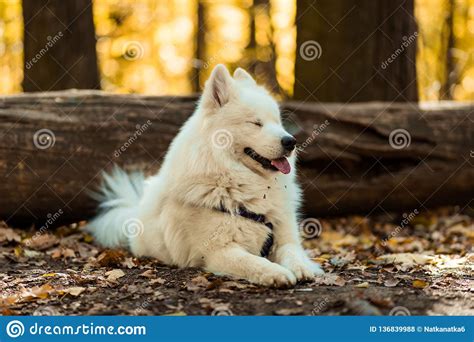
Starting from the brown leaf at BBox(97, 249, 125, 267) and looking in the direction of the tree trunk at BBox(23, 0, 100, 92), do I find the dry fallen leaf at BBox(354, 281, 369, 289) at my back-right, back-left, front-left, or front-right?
back-right

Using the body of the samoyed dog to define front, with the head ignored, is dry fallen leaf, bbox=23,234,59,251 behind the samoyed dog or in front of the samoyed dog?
behind

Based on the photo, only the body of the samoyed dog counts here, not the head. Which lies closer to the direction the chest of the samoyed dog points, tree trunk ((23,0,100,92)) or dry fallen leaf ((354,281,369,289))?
the dry fallen leaf

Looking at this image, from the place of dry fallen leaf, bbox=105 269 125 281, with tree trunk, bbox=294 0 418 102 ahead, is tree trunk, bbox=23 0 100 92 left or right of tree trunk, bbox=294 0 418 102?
left

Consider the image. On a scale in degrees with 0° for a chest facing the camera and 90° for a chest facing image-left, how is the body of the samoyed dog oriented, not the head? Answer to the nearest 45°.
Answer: approximately 315°

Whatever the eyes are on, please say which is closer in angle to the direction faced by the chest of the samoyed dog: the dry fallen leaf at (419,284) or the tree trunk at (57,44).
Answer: the dry fallen leaf

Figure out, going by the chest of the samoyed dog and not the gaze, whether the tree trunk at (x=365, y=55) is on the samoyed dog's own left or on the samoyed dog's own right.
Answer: on the samoyed dog's own left

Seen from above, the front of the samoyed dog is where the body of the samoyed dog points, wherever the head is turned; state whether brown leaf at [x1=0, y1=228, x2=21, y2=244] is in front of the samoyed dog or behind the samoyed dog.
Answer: behind
